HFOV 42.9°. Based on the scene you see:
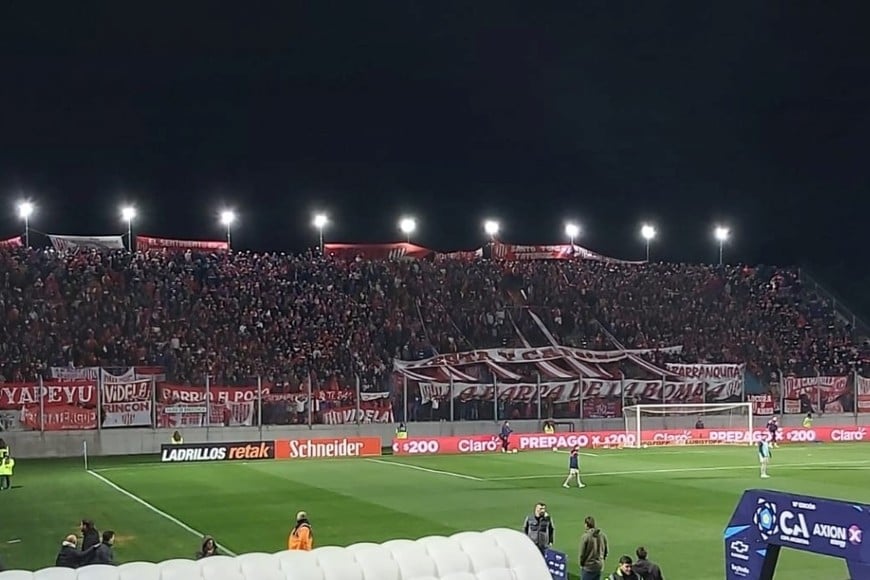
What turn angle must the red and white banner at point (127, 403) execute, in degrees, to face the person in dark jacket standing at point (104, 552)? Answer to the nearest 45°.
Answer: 0° — it already faces them

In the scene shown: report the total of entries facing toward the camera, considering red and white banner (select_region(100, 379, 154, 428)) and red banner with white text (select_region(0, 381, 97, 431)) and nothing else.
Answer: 2

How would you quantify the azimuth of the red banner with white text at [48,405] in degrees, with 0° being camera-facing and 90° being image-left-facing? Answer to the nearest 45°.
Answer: approximately 0°

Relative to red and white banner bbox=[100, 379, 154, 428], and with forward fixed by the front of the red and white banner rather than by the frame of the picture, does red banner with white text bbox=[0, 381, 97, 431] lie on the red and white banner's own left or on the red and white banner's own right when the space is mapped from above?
on the red and white banner's own right

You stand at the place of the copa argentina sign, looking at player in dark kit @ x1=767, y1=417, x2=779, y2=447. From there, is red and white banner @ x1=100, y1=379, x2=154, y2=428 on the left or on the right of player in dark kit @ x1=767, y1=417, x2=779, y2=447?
left

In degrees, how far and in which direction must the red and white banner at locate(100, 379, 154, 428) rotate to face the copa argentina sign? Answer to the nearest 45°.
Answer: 0° — it already faces it
